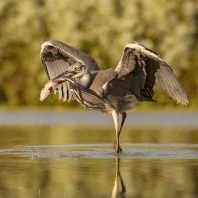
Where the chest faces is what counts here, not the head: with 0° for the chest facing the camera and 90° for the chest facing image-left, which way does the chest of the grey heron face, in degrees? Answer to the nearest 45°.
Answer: approximately 45°
